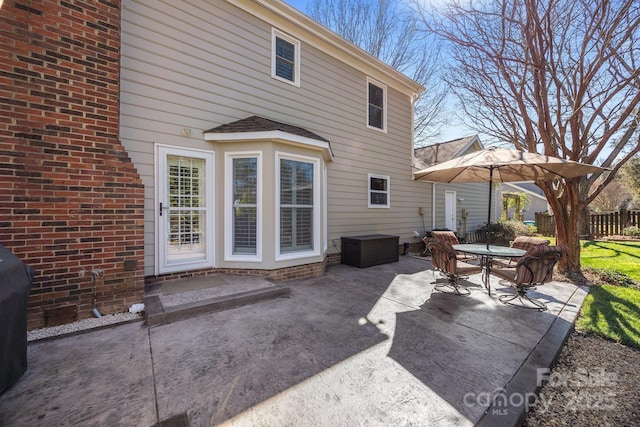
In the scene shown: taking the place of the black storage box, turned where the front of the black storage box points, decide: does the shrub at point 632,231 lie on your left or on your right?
on your left

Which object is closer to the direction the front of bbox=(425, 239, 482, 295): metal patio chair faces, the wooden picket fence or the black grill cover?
the wooden picket fence

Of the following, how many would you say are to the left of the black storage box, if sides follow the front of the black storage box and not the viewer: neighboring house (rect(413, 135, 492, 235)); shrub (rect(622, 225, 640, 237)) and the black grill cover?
2

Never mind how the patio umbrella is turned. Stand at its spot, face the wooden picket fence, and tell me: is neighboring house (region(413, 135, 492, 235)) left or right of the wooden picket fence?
left

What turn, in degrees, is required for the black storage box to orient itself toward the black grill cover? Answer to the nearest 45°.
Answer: approximately 90° to its right

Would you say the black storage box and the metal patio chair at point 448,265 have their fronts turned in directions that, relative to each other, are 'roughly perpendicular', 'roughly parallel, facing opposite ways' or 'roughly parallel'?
roughly perpendicular

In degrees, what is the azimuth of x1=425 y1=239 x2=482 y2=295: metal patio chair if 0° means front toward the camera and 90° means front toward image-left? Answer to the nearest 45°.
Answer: approximately 225°

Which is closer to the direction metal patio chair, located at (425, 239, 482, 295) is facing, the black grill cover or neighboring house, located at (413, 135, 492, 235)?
the neighboring house
